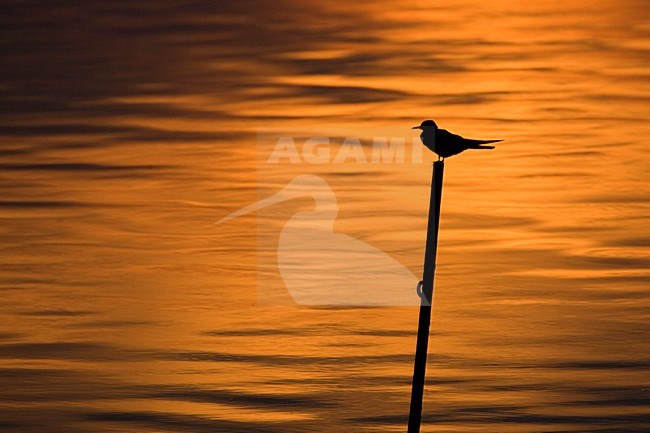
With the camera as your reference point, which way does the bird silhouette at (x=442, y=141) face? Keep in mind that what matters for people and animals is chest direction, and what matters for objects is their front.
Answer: facing to the left of the viewer
